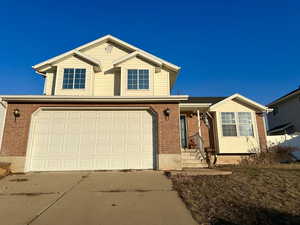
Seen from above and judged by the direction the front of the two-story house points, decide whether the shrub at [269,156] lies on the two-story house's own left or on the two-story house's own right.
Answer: on the two-story house's own left

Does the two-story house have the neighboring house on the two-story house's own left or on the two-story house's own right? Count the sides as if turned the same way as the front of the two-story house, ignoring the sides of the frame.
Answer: on the two-story house's own left

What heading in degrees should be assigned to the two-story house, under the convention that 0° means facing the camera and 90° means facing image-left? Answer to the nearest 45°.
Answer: approximately 0°
